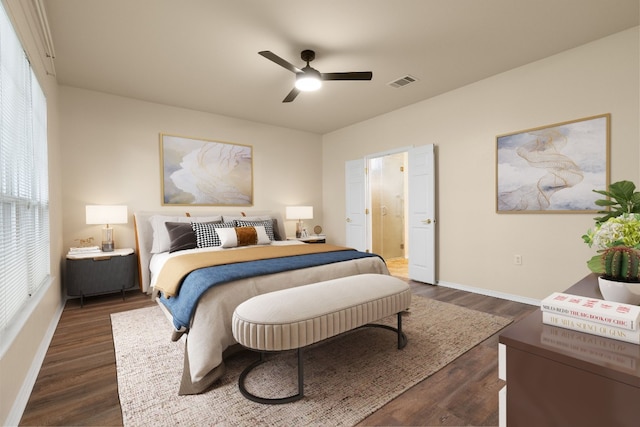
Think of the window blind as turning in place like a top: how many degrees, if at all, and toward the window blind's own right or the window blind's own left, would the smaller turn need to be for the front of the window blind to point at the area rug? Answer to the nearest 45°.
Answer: approximately 45° to the window blind's own right

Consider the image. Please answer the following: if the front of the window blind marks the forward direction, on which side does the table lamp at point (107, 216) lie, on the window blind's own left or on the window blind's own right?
on the window blind's own left

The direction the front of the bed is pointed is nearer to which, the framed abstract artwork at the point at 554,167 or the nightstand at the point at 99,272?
the framed abstract artwork

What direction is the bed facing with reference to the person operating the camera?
facing the viewer and to the right of the viewer

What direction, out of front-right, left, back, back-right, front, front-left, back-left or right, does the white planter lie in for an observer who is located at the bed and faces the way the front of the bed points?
front

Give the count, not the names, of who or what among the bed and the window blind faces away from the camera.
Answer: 0

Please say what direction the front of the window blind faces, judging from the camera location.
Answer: facing to the right of the viewer

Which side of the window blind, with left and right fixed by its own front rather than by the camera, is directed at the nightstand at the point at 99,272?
left

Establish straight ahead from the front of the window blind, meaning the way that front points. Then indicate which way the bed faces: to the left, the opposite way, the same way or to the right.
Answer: to the right

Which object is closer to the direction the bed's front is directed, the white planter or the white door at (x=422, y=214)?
the white planter

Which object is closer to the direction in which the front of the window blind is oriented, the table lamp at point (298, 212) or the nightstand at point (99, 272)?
the table lamp

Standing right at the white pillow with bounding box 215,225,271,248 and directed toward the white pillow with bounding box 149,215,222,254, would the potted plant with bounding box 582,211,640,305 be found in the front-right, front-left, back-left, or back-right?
back-left
